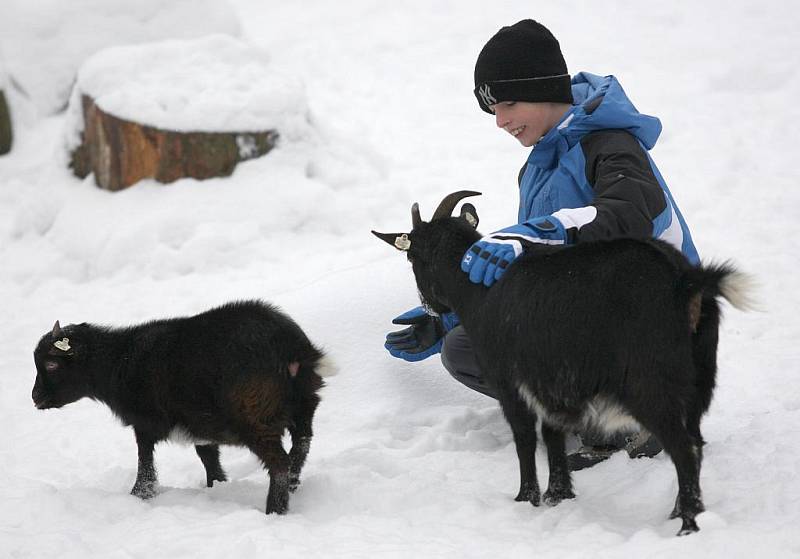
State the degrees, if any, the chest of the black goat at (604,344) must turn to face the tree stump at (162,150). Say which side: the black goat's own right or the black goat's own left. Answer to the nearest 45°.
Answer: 0° — it already faces it

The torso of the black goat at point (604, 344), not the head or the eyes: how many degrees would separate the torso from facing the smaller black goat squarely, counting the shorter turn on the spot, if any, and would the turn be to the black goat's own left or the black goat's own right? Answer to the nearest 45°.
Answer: approximately 45° to the black goat's own left

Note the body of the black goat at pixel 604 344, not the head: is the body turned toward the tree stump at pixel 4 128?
yes

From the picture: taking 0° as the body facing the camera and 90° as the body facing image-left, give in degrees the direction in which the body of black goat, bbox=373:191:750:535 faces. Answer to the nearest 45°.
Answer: approximately 135°
